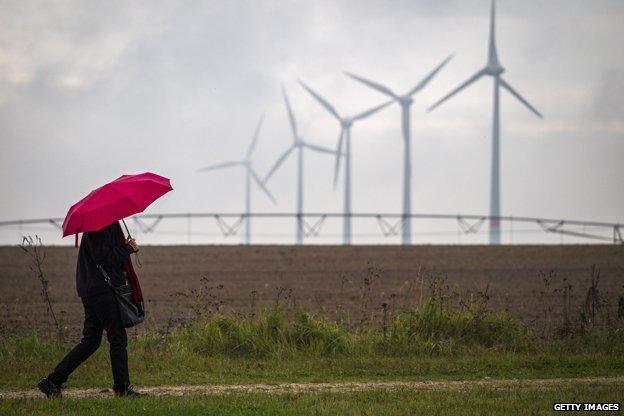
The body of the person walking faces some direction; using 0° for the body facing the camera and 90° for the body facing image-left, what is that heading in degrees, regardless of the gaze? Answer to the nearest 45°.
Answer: approximately 270°
